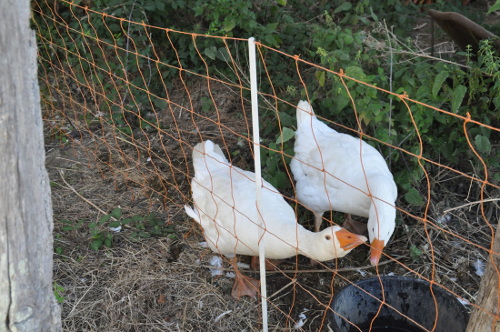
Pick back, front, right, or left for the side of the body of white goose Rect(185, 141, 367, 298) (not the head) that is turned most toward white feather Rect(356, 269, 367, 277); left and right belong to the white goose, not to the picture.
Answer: front

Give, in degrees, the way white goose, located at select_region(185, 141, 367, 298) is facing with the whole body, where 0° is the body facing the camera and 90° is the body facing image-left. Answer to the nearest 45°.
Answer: approximately 270°

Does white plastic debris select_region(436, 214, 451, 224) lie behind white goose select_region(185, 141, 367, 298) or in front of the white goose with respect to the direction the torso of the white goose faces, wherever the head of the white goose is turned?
in front

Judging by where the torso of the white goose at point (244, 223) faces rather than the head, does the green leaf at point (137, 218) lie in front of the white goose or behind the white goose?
behind

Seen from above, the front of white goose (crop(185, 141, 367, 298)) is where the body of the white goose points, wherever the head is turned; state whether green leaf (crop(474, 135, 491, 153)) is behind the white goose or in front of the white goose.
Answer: in front

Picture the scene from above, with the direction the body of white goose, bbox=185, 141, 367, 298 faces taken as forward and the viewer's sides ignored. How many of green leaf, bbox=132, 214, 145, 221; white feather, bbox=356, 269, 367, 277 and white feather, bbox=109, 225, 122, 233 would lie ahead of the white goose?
1

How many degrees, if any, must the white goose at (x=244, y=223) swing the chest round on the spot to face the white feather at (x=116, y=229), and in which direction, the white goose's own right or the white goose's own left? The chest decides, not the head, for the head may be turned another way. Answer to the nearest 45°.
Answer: approximately 180°
